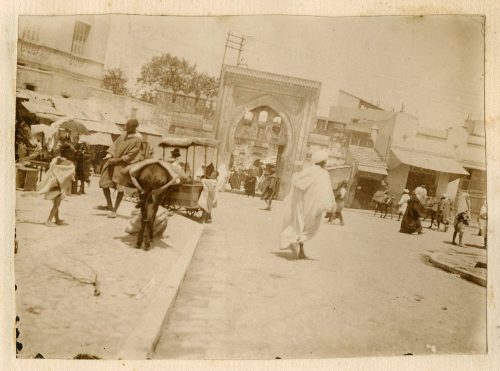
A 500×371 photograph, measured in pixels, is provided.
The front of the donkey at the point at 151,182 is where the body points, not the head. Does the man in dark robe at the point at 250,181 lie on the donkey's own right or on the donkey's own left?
on the donkey's own right

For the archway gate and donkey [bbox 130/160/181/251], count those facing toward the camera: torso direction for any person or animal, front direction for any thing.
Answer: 1

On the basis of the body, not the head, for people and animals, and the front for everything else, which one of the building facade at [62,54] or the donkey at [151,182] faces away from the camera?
the donkey

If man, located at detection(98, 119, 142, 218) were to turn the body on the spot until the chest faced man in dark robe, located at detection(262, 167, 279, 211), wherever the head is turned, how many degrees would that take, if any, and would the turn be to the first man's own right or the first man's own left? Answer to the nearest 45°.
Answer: approximately 135° to the first man's own left

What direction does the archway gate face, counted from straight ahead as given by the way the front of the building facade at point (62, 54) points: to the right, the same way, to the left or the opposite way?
to the right

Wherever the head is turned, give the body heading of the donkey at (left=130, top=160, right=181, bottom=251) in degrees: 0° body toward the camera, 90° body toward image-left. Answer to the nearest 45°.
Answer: approximately 180°

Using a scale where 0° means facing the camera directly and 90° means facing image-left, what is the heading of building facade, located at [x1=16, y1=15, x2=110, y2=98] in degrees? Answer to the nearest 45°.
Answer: approximately 315°
